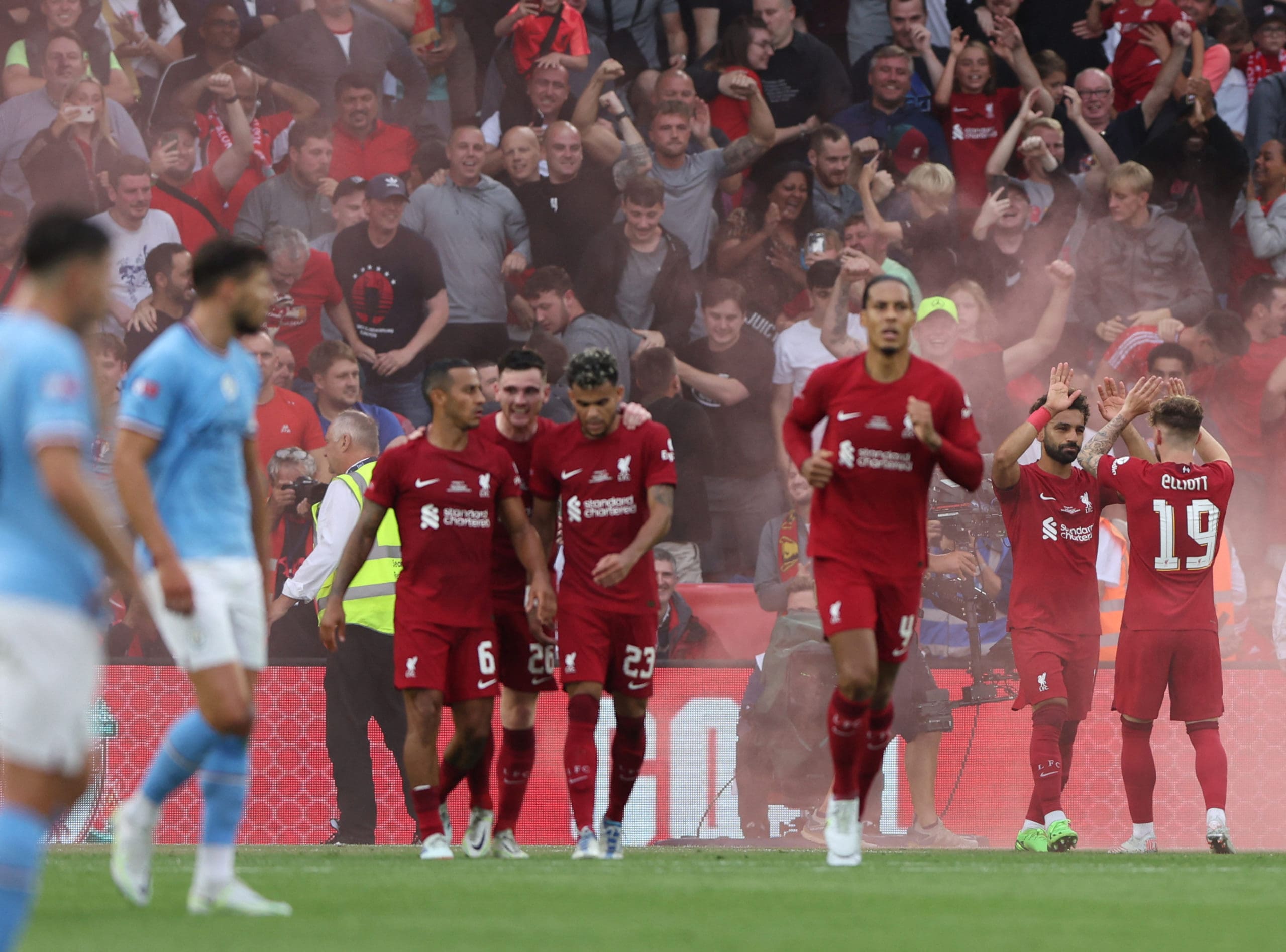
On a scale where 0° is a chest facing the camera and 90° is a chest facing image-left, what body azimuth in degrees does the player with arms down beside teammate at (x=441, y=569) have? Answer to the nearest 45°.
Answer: approximately 0°

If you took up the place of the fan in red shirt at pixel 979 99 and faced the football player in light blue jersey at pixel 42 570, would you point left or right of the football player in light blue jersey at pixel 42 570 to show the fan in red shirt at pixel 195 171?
right

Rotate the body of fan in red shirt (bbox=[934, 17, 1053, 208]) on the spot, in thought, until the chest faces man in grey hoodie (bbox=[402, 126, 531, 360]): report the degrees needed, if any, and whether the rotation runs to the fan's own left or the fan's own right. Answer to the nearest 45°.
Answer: approximately 45° to the fan's own right

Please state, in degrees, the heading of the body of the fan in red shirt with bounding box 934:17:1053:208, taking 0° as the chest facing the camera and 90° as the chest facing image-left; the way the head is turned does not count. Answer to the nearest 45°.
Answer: approximately 0°

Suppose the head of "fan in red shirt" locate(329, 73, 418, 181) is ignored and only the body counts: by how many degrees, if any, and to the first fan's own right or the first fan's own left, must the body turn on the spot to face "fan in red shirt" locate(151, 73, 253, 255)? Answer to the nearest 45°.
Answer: approximately 90° to the first fan's own right

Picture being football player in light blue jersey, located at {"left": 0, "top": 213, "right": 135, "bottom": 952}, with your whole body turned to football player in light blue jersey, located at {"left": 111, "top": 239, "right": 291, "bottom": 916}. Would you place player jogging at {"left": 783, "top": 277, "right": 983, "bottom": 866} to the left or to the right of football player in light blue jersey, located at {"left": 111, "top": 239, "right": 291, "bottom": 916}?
right

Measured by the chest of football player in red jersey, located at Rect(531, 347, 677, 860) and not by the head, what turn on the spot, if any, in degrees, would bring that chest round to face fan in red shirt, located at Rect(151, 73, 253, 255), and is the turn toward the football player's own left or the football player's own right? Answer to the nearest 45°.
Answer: approximately 135° to the football player's own right

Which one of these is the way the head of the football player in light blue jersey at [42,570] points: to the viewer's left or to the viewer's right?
to the viewer's right

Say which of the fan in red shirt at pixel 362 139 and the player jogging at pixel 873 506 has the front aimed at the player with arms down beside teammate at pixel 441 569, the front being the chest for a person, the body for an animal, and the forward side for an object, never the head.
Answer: the fan in red shirt

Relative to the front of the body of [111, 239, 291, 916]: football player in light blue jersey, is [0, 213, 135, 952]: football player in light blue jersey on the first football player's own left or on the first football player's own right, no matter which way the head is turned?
on the first football player's own right

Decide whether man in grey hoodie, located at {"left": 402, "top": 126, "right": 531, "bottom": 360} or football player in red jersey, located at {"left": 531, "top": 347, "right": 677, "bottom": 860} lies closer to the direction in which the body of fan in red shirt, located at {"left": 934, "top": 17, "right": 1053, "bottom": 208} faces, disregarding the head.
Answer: the football player in red jersey
